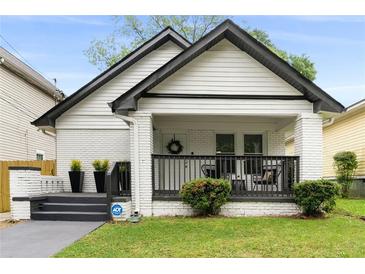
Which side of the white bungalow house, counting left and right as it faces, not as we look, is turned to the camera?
front

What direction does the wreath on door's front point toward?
toward the camera

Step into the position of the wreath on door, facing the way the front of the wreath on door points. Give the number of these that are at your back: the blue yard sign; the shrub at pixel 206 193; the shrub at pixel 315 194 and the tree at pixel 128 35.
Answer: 1

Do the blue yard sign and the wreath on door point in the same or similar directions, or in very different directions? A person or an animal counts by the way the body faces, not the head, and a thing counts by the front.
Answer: same or similar directions

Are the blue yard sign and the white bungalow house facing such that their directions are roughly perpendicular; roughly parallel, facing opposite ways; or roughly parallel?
roughly parallel

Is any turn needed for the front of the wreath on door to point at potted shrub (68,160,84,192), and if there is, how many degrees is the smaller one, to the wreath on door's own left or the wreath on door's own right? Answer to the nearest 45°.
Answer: approximately 90° to the wreath on door's own right

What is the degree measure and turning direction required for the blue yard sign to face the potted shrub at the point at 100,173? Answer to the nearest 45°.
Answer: approximately 180°

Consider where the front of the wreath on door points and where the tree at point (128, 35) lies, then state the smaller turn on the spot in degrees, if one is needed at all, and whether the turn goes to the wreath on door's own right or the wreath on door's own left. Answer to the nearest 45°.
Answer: approximately 180°

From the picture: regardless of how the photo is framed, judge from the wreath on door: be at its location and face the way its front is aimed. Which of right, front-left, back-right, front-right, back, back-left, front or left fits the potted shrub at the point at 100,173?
right

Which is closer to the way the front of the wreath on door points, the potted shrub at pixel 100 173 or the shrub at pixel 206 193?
the shrub

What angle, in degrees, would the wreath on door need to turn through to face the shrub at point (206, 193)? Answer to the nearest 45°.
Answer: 0° — it already faces it
